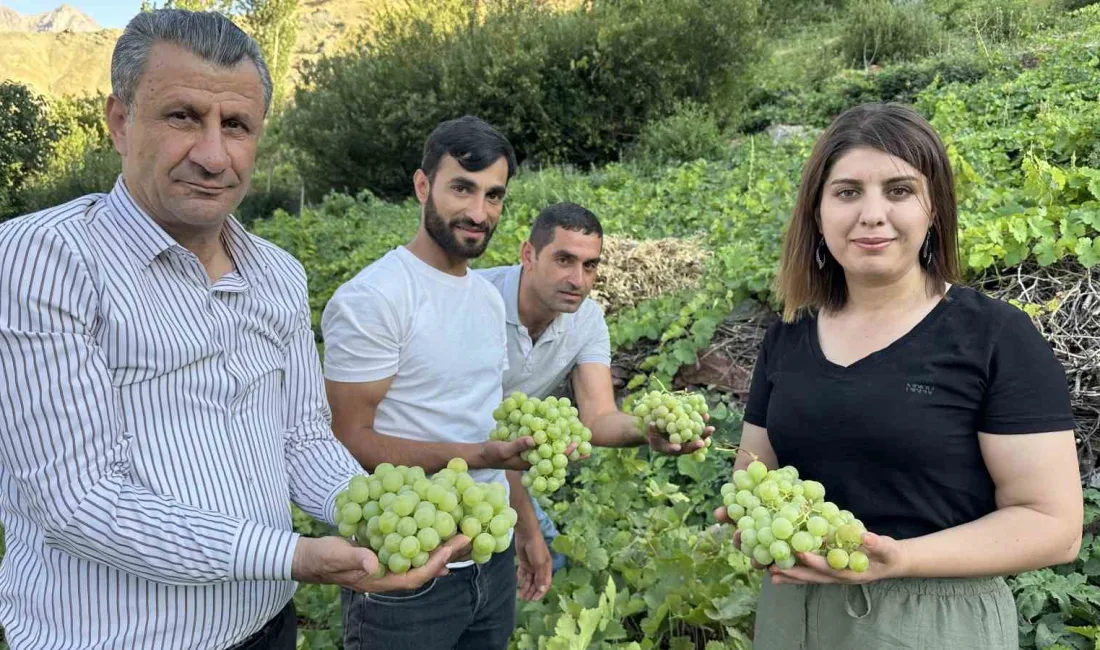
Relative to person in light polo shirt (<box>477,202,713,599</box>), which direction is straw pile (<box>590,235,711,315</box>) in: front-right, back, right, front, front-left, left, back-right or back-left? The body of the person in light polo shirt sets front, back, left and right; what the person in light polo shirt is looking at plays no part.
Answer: back-left

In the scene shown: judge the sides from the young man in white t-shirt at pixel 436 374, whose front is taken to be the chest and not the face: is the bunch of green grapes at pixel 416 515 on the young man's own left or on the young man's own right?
on the young man's own right

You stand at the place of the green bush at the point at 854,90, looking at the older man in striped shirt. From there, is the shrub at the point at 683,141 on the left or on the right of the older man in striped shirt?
right

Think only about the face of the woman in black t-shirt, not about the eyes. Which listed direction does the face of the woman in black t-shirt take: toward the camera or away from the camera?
toward the camera

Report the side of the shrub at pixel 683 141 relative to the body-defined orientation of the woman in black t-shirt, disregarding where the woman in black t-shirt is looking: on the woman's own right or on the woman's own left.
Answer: on the woman's own right

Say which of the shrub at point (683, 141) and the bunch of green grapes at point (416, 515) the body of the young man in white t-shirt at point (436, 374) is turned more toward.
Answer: the bunch of green grapes

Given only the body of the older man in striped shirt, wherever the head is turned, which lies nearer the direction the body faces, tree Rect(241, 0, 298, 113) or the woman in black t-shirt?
the woman in black t-shirt

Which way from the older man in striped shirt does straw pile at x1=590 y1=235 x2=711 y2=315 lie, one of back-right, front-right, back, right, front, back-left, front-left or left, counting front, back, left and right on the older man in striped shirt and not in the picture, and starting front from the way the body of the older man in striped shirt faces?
left

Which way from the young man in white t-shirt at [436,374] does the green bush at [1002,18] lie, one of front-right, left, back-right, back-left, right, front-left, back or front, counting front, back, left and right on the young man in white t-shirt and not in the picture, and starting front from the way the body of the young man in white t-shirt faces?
left

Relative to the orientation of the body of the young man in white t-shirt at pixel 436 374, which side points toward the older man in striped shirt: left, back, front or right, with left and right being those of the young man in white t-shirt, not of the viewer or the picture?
right

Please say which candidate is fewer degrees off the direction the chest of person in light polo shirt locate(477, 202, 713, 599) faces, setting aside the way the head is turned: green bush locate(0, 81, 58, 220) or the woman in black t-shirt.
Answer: the woman in black t-shirt

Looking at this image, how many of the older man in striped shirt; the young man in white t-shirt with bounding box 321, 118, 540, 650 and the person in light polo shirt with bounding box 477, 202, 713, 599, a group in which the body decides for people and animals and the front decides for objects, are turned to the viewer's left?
0

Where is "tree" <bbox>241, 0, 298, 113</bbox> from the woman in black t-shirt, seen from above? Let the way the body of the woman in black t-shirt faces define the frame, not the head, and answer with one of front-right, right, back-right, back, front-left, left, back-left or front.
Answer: right

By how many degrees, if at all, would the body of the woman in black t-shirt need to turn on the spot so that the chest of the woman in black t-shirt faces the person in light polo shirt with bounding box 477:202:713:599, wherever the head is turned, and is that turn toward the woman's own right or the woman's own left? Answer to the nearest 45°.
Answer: approximately 90° to the woman's own right

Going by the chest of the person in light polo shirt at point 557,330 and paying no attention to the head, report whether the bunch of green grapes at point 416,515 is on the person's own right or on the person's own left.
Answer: on the person's own right

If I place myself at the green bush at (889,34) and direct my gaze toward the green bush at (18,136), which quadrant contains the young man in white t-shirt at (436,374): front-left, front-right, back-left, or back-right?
front-left

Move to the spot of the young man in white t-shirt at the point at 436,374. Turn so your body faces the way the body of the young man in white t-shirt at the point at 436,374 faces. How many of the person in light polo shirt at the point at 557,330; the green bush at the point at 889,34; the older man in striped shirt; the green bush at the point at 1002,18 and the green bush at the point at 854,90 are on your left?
4

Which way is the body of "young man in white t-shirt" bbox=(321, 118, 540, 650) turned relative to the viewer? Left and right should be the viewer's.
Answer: facing the viewer and to the right of the viewer

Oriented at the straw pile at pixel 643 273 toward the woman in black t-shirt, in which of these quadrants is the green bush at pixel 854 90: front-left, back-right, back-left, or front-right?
back-left

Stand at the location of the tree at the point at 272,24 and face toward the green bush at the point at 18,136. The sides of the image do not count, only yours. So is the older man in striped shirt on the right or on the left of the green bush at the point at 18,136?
left
